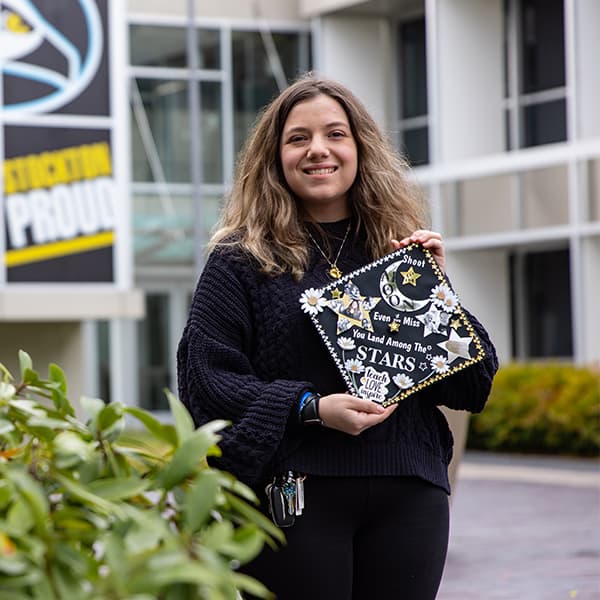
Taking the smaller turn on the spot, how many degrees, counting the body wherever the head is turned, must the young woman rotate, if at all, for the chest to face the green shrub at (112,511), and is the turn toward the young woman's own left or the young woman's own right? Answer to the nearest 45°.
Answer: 0° — they already face it

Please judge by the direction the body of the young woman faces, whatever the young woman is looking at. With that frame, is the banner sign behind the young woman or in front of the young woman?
behind

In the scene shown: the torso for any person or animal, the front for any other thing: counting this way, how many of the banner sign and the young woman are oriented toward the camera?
2

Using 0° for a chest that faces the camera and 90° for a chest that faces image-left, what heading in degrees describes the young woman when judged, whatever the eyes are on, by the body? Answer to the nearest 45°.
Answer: approximately 0°

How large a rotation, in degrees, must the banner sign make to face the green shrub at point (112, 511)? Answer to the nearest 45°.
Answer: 0° — it already faces it

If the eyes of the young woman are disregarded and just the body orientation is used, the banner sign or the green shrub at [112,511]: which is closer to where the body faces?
the green shrub

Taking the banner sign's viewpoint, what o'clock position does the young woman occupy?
The young woman is roughly at 12 o'clock from the banner sign.

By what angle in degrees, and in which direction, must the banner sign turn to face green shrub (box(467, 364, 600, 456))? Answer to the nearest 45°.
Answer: approximately 90° to its left

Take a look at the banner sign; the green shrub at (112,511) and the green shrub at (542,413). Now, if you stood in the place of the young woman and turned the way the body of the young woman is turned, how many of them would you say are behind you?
2

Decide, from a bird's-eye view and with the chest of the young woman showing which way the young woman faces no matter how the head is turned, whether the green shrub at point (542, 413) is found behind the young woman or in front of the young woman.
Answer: behind
